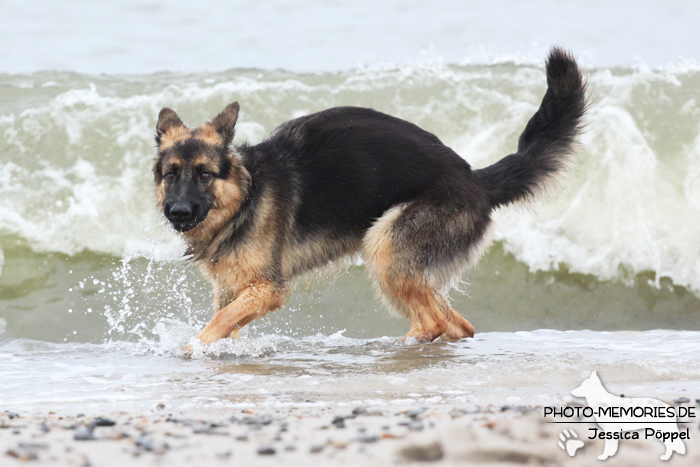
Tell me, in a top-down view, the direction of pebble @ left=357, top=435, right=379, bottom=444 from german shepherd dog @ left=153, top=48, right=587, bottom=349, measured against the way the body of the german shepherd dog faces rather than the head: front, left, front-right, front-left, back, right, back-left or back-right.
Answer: left

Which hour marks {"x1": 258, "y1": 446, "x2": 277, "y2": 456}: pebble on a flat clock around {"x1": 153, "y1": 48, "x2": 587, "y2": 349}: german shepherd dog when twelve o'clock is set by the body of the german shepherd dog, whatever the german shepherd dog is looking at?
The pebble is roughly at 9 o'clock from the german shepherd dog.

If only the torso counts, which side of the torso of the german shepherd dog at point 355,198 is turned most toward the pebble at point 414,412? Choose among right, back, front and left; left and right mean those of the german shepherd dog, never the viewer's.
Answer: left

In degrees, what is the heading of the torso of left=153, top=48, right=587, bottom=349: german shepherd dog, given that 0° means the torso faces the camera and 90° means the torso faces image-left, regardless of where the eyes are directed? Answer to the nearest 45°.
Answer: approximately 90°

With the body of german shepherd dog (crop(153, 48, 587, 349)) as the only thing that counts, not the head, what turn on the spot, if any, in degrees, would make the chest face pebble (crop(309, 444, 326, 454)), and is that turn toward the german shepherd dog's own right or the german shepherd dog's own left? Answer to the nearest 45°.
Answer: approximately 90° to the german shepherd dog's own left

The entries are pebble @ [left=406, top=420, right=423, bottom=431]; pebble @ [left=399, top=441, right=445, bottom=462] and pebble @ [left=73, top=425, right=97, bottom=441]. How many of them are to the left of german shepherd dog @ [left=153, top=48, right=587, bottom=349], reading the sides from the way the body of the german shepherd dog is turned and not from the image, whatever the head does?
3

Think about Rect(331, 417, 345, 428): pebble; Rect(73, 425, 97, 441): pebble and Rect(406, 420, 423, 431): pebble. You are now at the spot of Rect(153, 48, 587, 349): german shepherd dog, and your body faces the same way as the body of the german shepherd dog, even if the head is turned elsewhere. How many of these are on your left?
3

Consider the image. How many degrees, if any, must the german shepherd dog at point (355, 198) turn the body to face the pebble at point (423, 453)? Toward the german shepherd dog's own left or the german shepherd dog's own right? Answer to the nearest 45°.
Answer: approximately 90° to the german shepherd dog's own left

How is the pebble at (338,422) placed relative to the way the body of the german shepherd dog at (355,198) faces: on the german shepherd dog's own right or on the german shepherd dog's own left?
on the german shepherd dog's own left
